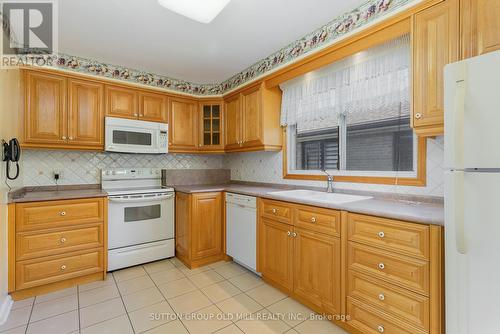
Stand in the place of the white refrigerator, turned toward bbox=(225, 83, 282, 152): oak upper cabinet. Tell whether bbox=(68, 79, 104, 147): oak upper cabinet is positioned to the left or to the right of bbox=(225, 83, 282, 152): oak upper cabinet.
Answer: left

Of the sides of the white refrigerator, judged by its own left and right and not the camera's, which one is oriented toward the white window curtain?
right

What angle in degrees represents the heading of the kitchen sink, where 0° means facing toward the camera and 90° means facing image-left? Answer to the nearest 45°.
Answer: approximately 45°

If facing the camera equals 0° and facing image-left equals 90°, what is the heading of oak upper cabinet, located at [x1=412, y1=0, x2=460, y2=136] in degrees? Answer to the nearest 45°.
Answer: approximately 45°

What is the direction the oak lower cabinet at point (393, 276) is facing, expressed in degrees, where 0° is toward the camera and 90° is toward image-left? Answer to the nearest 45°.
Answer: approximately 45°
